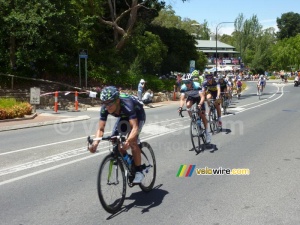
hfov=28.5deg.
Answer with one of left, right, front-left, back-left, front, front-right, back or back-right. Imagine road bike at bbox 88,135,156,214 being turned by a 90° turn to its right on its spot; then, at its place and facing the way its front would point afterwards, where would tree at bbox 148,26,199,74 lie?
front-right

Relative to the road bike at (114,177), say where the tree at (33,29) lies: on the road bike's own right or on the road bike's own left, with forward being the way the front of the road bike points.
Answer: on the road bike's own right

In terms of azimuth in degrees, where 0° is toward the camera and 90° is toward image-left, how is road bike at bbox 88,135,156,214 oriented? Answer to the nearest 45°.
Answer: approximately 45°

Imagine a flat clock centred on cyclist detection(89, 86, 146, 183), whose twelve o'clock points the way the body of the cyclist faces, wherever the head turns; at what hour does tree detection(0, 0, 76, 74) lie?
The tree is roughly at 4 o'clock from the cyclist.

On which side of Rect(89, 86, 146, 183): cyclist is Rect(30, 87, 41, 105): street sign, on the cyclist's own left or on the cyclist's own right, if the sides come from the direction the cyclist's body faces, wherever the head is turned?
on the cyclist's own right

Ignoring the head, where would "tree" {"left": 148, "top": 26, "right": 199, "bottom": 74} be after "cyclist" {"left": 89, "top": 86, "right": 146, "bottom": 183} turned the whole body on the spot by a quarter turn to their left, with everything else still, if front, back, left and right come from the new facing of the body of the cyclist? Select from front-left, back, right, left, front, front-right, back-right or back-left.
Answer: back-left

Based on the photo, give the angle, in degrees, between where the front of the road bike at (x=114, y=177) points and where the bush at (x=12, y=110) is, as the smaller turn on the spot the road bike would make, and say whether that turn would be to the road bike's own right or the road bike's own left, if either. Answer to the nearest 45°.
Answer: approximately 135° to the road bike's own right

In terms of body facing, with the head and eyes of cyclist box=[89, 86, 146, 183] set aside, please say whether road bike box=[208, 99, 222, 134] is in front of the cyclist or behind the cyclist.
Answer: behind

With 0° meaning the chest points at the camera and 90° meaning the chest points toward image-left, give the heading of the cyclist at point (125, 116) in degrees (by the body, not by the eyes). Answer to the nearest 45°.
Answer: approximately 45°

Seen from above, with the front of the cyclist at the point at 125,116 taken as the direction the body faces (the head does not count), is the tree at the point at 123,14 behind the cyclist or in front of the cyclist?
behind
